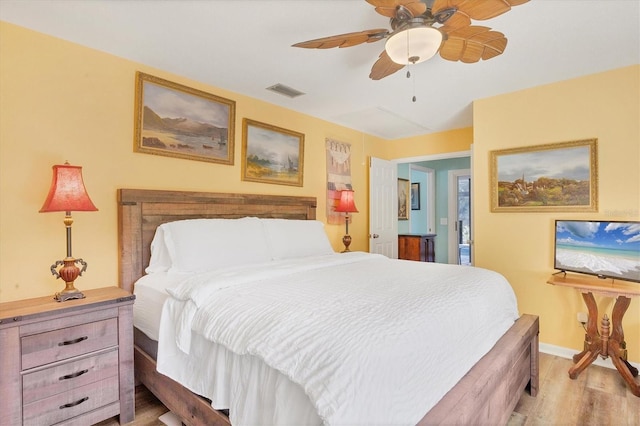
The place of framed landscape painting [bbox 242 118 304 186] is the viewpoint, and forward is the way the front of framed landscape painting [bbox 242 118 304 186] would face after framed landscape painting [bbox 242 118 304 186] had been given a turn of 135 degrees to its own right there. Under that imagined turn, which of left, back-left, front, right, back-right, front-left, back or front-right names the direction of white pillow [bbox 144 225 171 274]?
front-left

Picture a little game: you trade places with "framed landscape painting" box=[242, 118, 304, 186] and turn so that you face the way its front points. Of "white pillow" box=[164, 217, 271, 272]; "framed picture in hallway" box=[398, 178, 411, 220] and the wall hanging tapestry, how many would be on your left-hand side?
2

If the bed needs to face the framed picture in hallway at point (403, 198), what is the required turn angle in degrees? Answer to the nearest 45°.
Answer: approximately 90° to its left

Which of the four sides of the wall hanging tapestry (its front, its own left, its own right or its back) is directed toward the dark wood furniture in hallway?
left

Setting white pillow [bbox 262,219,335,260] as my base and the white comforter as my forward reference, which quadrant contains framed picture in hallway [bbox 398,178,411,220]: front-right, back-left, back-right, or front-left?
back-left

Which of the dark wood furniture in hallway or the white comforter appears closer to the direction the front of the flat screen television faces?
the white comforter
